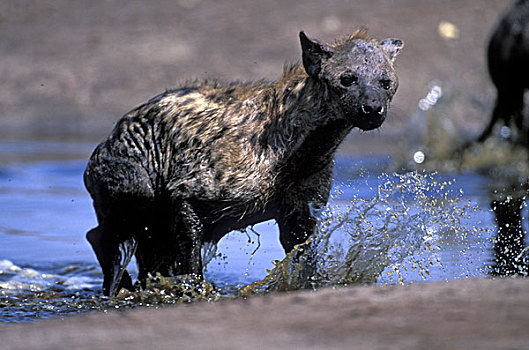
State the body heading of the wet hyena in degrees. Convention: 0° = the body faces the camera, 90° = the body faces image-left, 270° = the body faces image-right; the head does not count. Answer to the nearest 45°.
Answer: approximately 270°

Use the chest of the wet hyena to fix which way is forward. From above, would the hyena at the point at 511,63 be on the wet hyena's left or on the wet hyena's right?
on the wet hyena's left
